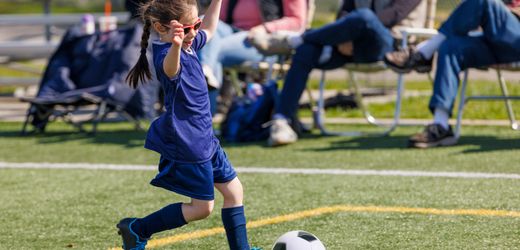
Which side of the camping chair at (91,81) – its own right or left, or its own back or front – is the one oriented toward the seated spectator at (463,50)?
left

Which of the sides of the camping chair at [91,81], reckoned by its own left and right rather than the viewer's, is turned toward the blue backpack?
left

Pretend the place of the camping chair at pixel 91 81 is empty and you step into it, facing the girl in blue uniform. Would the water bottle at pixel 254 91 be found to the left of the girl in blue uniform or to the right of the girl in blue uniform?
left

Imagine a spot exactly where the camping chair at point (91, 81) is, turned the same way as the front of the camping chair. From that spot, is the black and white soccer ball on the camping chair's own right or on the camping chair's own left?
on the camping chair's own left

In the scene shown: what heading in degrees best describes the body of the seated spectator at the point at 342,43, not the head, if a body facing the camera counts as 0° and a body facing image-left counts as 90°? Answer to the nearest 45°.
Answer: approximately 45°

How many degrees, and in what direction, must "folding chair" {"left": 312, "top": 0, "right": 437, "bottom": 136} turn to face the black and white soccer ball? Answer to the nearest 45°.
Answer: approximately 45° to its left

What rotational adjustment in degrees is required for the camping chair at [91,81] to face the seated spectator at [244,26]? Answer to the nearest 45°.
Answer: approximately 90° to its left

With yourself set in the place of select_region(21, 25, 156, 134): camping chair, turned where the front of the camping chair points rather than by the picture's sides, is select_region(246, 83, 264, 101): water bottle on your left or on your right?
on your left

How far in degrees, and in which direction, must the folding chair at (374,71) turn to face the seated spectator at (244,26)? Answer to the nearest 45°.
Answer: approximately 45° to its right

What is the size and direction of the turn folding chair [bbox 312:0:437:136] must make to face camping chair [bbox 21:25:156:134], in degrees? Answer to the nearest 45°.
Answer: approximately 45° to its right
